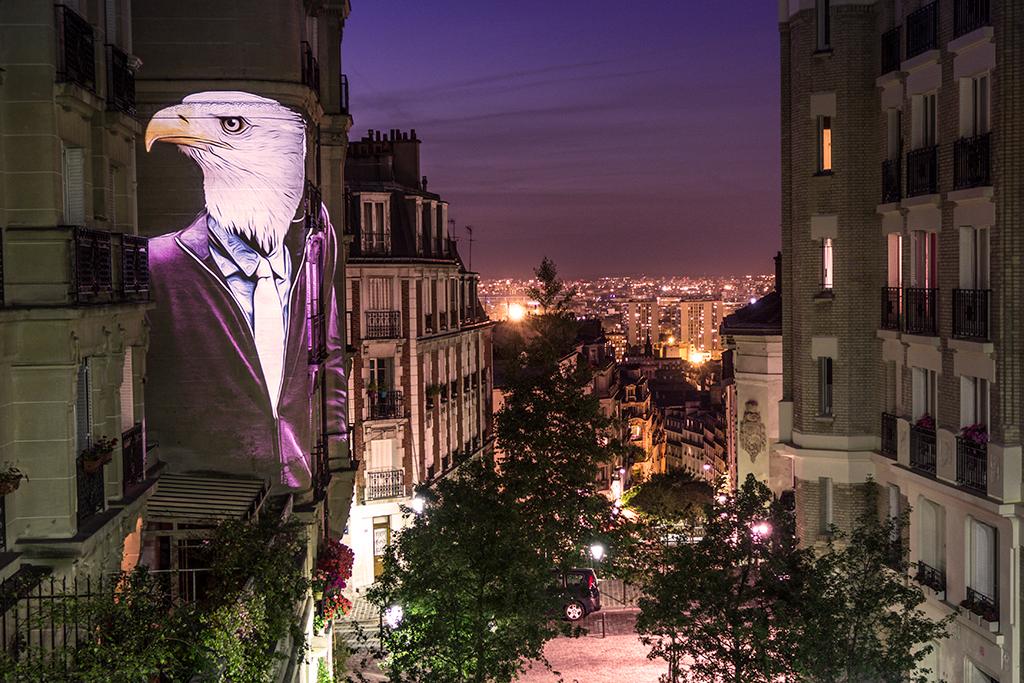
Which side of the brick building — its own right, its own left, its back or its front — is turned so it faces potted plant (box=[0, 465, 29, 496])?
front

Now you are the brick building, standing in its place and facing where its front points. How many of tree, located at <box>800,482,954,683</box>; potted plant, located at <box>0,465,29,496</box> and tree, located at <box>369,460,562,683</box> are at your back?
0

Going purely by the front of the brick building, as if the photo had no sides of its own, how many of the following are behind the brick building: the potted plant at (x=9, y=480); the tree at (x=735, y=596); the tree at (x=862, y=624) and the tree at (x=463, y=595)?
0

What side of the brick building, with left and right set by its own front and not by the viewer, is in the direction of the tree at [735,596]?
front

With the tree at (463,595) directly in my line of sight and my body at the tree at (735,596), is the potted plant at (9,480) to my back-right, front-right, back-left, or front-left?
front-left

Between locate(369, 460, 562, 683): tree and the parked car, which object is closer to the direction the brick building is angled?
the tree

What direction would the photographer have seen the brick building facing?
facing the viewer and to the left of the viewer

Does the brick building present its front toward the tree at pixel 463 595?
yes

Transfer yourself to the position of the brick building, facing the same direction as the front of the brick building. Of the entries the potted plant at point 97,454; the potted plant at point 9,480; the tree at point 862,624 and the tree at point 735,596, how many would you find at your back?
0
